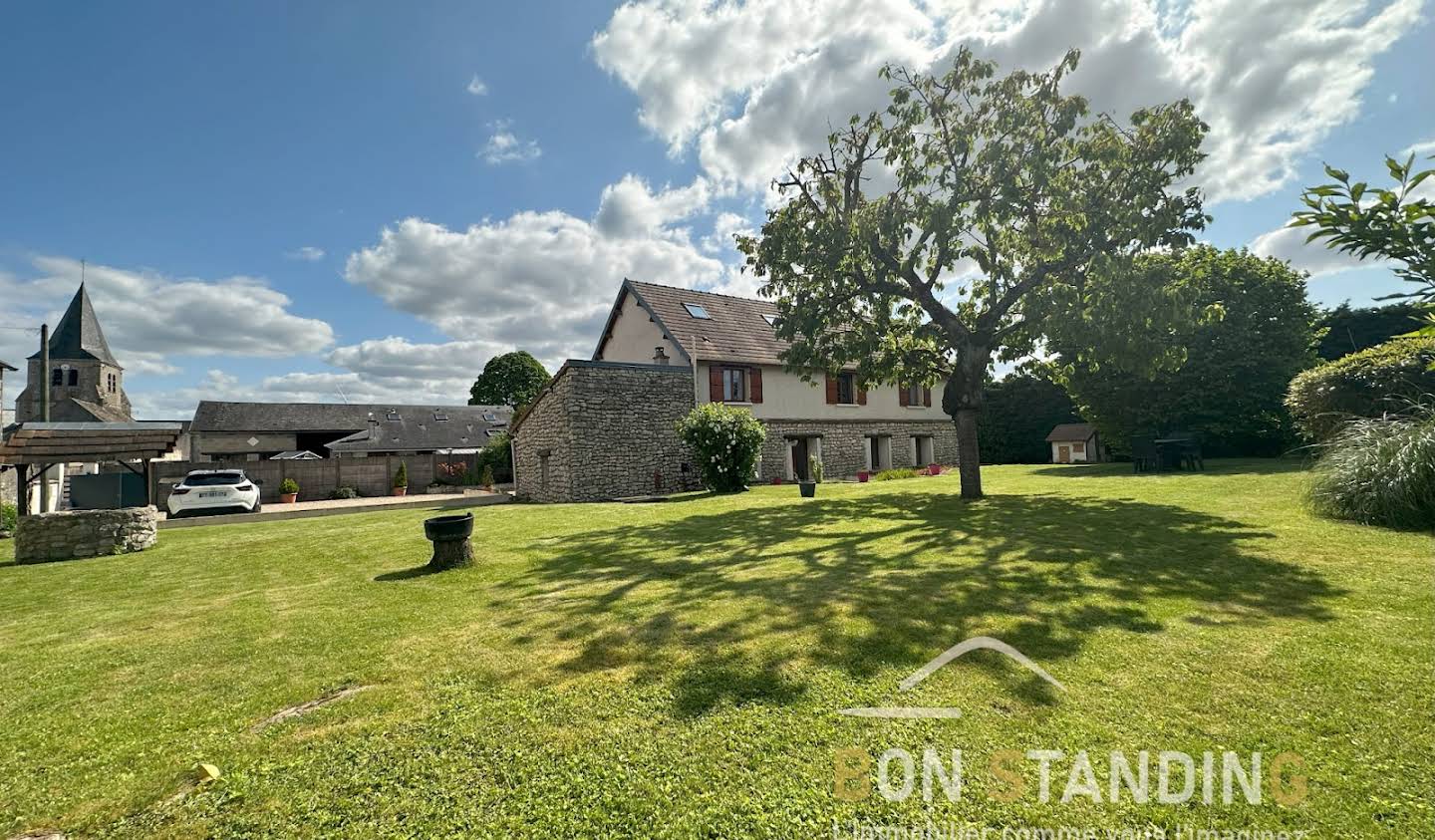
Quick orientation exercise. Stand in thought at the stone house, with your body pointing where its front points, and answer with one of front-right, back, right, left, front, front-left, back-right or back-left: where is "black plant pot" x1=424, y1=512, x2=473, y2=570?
front-right

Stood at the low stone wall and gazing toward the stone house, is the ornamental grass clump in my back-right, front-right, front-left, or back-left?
front-right

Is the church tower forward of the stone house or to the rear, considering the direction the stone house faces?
to the rear

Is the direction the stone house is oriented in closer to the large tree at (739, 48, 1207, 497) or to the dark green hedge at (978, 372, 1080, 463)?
the large tree

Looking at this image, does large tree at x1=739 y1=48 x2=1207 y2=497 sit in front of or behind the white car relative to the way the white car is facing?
behind

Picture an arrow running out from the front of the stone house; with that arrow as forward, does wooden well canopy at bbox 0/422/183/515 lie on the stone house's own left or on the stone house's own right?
on the stone house's own right

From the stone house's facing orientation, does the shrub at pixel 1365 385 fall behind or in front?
in front
